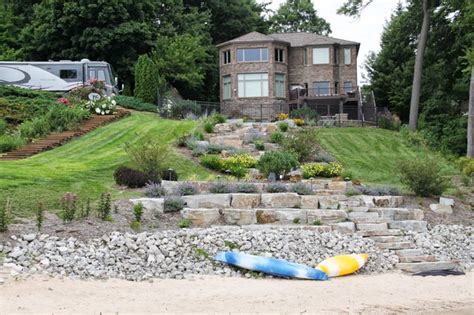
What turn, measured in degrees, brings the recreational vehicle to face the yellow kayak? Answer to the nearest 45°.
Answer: approximately 90° to its right

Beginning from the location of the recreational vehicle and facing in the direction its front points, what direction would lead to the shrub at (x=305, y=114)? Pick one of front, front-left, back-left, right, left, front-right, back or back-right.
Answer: front-right

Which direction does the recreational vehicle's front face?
to the viewer's right

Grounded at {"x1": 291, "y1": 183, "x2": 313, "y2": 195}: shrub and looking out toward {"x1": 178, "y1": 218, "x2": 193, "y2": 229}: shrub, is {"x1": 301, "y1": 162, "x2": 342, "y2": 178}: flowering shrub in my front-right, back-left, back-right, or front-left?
back-right

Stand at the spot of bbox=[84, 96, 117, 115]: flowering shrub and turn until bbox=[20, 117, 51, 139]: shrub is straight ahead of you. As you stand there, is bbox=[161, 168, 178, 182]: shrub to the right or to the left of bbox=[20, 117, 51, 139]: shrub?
left

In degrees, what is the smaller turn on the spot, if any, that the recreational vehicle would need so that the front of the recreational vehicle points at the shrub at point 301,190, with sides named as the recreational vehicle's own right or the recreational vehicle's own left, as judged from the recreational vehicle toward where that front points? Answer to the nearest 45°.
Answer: approximately 90° to the recreational vehicle's own right

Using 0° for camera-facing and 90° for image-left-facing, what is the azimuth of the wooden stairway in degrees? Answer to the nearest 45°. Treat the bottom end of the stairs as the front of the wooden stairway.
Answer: approximately 45°

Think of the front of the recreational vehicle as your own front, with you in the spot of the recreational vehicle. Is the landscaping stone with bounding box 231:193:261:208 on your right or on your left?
on your right

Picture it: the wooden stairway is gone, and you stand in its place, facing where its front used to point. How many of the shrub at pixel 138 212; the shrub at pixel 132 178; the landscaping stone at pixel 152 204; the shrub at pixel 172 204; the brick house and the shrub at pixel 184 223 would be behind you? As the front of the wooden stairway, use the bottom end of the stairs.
1

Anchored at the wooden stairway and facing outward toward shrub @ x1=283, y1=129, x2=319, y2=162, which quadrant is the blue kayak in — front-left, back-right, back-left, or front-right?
front-right

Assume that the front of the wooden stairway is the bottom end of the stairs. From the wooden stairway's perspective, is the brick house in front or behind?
behind
